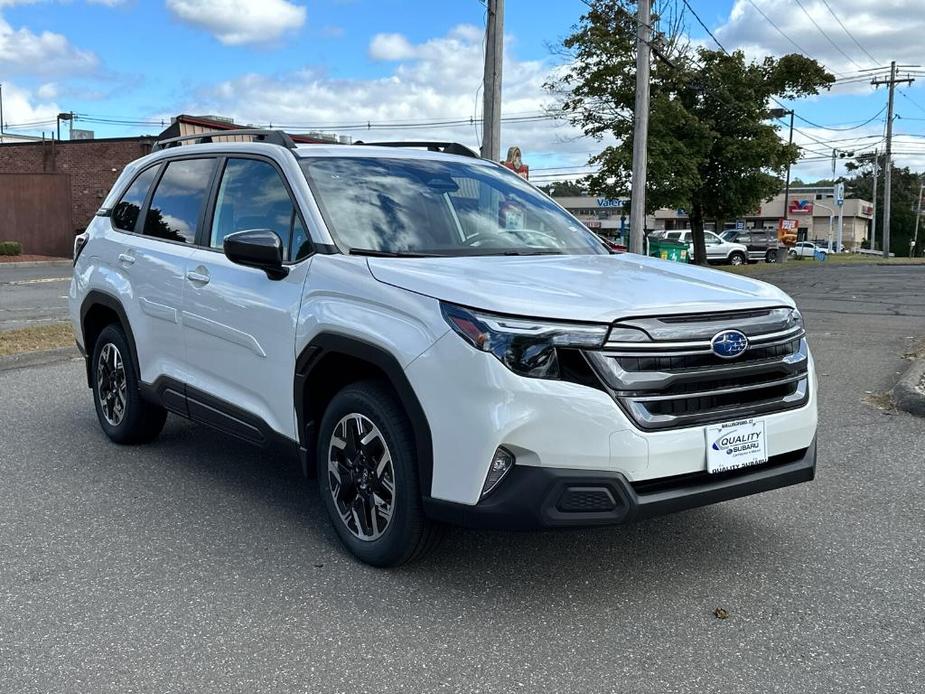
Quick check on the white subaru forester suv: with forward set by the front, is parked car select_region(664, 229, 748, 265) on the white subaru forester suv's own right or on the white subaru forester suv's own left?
on the white subaru forester suv's own left

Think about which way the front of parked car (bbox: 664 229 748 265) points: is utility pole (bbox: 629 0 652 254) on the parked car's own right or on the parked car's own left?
on the parked car's own right

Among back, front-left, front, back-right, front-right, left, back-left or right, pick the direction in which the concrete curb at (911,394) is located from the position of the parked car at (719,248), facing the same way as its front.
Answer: right

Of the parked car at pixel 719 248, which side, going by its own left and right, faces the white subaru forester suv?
right

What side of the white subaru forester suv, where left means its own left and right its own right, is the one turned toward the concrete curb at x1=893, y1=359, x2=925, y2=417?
left

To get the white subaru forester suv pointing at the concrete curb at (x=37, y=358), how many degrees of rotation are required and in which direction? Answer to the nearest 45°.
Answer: approximately 180°

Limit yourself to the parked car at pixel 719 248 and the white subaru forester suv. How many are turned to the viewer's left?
0

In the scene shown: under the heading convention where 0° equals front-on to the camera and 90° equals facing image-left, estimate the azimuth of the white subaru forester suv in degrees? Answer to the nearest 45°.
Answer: approximately 315°

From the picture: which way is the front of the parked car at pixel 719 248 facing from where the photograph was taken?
facing to the right of the viewer

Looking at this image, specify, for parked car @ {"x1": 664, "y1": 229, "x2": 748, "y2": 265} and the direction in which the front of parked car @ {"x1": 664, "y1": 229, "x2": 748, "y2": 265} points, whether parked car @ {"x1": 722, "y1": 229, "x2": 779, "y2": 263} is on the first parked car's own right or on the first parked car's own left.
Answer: on the first parked car's own left
